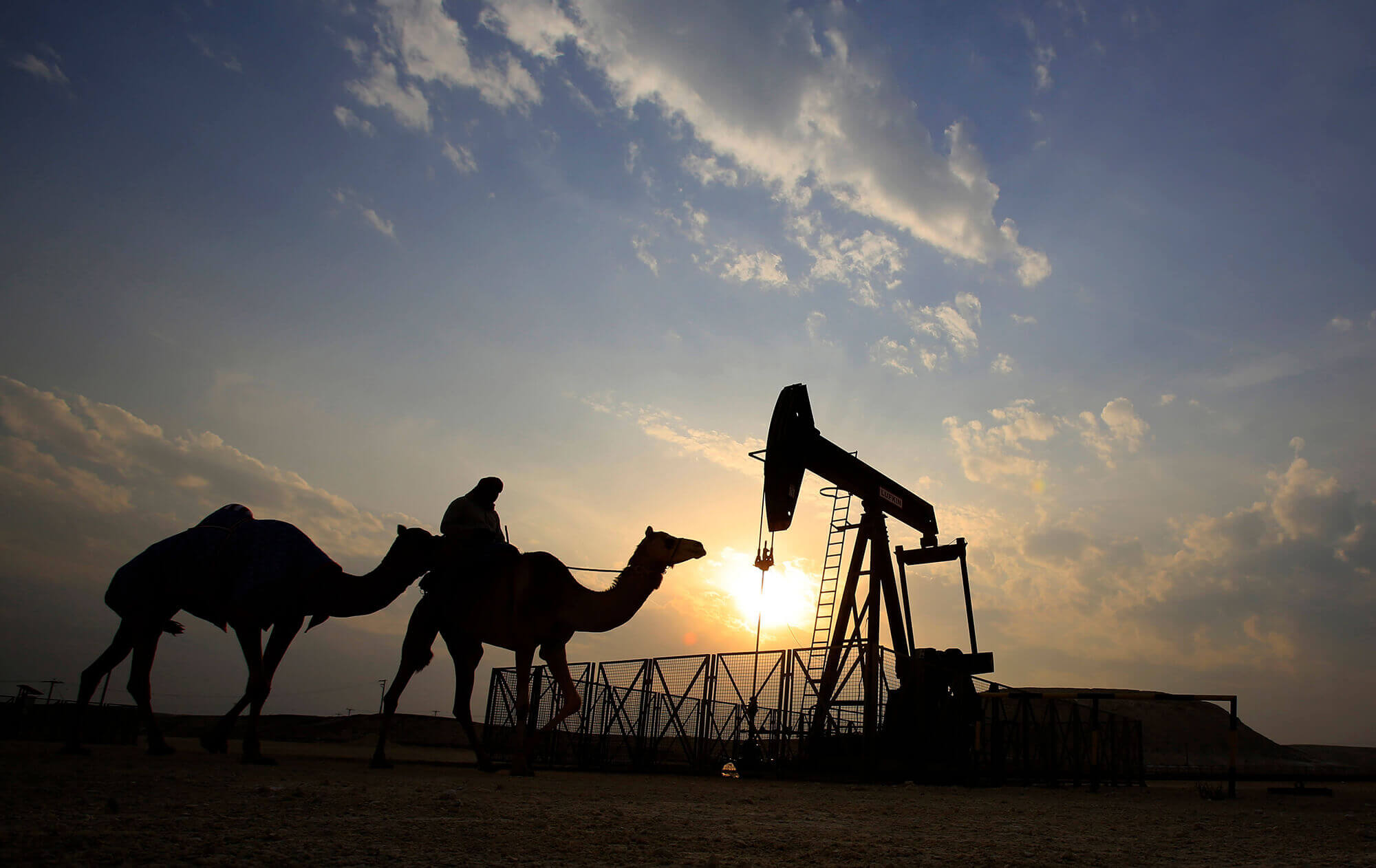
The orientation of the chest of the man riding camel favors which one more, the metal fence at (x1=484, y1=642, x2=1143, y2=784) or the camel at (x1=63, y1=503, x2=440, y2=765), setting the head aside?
the metal fence

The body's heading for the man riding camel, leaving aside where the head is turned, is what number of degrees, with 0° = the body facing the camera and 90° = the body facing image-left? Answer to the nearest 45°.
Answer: approximately 270°

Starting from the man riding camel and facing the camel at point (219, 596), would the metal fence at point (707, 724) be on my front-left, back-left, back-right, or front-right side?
back-right

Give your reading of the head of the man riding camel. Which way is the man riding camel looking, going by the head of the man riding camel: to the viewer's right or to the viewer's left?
to the viewer's right

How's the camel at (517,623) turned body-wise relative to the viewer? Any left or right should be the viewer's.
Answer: facing to the right of the viewer

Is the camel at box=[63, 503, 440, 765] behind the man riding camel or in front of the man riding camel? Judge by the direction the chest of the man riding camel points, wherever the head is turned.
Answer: behind

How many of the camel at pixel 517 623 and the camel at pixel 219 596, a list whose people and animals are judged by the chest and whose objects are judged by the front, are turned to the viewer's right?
2

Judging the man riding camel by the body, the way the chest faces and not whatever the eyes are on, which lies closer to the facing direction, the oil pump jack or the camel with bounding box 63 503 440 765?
the oil pump jack

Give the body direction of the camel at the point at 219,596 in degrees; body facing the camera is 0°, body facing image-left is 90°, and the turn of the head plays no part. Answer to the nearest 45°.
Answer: approximately 270°

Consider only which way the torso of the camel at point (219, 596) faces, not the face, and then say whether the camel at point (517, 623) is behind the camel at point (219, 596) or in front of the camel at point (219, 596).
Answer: in front
